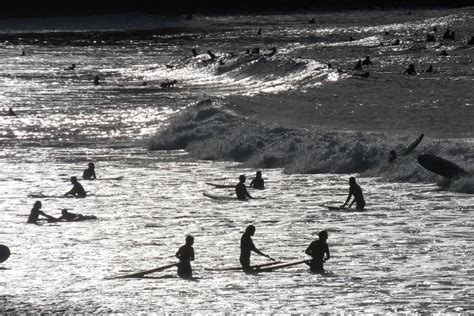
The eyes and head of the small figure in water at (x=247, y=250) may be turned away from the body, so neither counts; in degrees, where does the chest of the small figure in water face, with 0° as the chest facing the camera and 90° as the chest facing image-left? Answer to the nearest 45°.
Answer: approximately 270°

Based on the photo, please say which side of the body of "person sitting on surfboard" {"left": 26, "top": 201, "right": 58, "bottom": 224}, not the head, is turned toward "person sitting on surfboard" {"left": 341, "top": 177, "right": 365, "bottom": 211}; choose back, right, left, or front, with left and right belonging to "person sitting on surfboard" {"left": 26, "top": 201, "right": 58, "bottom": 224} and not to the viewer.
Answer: front

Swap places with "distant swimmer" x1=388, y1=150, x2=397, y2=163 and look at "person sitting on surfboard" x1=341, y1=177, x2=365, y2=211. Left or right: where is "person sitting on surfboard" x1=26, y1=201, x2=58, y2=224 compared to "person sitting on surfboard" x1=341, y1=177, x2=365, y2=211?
right

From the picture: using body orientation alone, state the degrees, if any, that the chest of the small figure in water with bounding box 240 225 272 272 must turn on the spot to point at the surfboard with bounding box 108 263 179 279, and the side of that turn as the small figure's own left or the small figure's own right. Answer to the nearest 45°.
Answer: approximately 180°

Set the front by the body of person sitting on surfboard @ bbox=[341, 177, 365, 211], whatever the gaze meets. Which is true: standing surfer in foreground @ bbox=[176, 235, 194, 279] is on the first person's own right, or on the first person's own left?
on the first person's own left

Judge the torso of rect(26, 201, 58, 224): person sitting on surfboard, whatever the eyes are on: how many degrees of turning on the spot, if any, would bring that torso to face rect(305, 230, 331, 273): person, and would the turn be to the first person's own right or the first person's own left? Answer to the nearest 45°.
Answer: approximately 45° to the first person's own right
